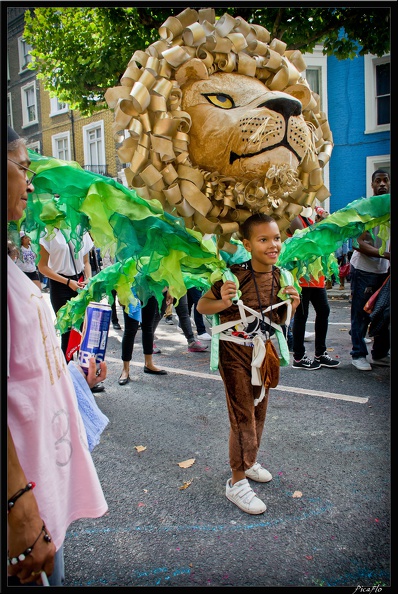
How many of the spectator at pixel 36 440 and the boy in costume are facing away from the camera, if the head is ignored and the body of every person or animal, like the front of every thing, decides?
0

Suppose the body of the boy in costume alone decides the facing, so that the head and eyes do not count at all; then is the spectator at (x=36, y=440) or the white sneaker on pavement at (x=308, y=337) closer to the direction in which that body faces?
the spectator

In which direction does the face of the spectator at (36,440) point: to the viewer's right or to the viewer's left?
to the viewer's right

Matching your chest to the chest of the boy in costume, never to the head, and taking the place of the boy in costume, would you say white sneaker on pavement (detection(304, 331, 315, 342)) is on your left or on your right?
on your left

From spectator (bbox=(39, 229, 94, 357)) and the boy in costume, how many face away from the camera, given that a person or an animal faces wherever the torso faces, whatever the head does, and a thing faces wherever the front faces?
0

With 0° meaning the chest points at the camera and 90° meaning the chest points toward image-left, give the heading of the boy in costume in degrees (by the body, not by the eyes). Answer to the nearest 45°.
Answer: approximately 315°

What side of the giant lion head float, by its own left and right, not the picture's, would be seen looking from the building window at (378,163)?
left
